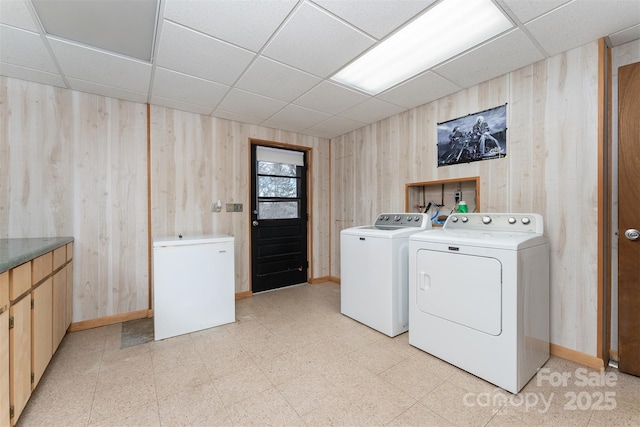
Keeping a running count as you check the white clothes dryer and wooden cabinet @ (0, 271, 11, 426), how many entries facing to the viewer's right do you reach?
1

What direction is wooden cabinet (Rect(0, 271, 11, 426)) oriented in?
to the viewer's right

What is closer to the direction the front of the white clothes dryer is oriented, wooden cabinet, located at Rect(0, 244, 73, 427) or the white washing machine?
the wooden cabinet

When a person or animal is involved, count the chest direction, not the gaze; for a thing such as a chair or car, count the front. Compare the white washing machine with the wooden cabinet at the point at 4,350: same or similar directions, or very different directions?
very different directions

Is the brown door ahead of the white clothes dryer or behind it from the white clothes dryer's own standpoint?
behind

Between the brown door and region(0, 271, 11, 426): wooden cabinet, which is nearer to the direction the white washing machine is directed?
the wooden cabinet

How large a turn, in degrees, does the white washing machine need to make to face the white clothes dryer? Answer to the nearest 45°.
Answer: approximately 90° to its left

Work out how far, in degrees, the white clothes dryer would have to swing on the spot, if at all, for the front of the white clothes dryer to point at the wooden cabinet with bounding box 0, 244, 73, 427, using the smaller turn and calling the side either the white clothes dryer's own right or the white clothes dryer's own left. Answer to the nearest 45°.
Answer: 0° — it already faces it
